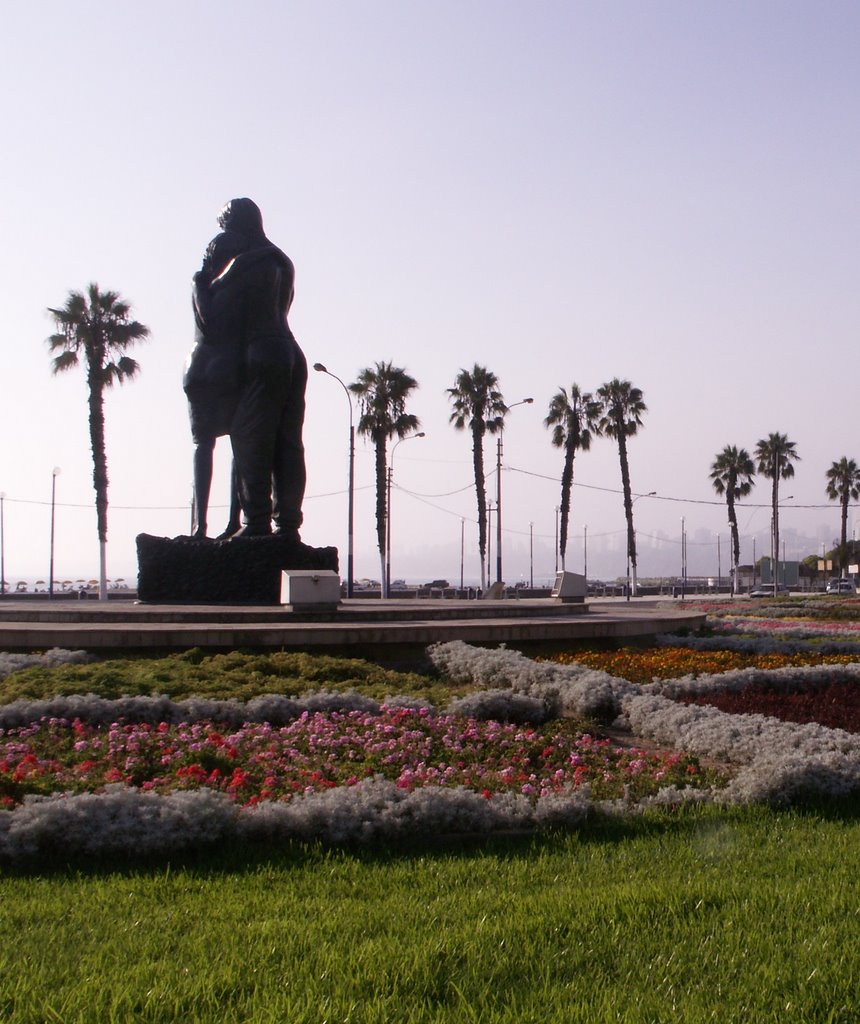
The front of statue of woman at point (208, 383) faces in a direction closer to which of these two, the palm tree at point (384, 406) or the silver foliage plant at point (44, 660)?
the palm tree

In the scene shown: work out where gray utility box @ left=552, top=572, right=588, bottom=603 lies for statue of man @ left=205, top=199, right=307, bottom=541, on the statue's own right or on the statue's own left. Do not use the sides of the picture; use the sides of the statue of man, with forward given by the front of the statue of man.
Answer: on the statue's own right

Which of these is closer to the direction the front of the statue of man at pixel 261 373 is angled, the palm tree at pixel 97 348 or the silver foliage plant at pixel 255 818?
the palm tree

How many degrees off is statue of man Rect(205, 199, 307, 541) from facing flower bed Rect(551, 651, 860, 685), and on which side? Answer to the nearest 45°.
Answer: approximately 180°

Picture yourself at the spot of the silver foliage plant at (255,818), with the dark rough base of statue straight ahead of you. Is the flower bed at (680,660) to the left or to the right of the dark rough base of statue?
right

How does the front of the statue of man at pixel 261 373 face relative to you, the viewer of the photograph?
facing away from the viewer and to the left of the viewer

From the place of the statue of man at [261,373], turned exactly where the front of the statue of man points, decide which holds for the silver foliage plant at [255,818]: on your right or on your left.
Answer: on your left
